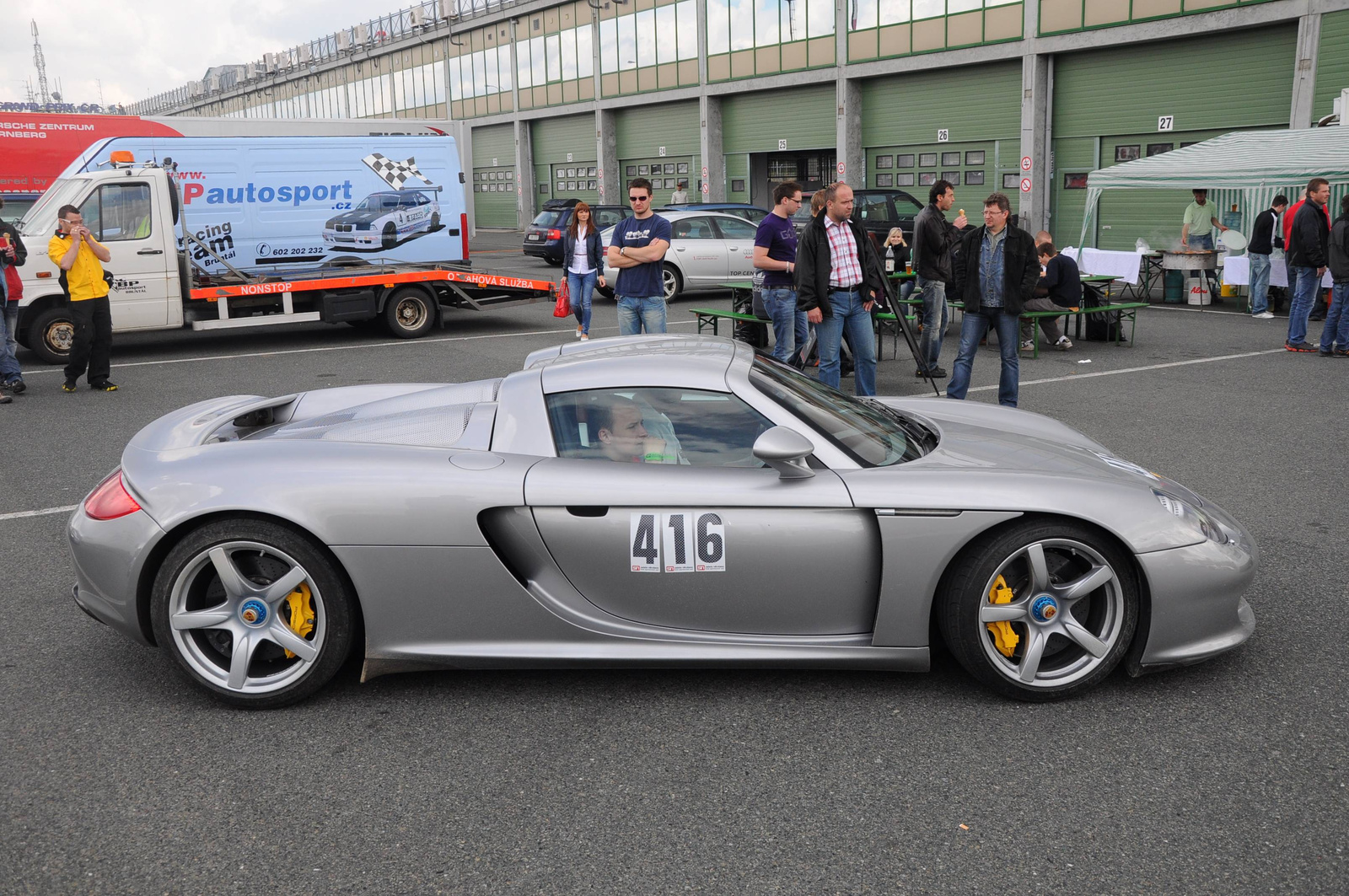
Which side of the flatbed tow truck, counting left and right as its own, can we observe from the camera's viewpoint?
left

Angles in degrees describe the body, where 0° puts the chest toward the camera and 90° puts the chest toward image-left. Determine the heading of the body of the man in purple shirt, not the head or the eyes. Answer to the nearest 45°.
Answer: approximately 315°

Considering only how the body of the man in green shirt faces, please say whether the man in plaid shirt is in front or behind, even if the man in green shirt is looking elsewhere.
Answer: in front

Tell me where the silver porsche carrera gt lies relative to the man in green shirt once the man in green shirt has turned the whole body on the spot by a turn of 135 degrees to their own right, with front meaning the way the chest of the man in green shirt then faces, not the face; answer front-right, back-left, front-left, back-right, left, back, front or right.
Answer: back-left

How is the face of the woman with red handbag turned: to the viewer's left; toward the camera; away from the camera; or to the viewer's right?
toward the camera

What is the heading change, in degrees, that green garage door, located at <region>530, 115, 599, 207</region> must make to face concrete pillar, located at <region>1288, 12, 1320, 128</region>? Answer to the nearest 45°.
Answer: approximately 45° to its left

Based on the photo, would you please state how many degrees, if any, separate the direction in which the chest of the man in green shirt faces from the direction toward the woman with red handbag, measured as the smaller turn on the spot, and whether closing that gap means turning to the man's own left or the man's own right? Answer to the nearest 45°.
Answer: approximately 45° to the man's own right

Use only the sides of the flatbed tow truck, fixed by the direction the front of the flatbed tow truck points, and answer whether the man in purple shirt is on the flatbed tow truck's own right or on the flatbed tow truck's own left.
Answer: on the flatbed tow truck's own left

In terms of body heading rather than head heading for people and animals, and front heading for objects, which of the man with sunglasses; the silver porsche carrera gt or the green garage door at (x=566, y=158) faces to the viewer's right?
the silver porsche carrera gt

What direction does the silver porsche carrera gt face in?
to the viewer's right

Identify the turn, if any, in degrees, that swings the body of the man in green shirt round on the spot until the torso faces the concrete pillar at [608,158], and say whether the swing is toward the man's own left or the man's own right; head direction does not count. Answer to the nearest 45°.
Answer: approximately 135° to the man's own right

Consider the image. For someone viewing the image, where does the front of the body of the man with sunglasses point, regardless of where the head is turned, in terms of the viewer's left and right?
facing the viewer

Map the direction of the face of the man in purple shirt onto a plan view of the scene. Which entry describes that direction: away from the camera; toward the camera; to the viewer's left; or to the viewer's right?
to the viewer's right

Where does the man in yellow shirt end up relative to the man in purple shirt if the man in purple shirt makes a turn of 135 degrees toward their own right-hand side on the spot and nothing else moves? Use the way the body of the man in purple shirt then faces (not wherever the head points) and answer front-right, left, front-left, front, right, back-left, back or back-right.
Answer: front

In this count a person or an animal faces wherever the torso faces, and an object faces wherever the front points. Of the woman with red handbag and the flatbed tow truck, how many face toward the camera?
1

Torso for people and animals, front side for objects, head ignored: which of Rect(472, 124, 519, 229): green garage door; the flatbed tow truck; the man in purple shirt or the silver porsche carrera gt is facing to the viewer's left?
the flatbed tow truck

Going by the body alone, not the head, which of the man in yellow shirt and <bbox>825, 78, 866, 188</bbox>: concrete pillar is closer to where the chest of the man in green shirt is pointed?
the man in yellow shirt

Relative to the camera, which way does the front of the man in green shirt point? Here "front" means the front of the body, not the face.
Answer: toward the camera

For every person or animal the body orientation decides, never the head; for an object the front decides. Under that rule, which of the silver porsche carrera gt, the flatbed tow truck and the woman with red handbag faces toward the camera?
the woman with red handbag
